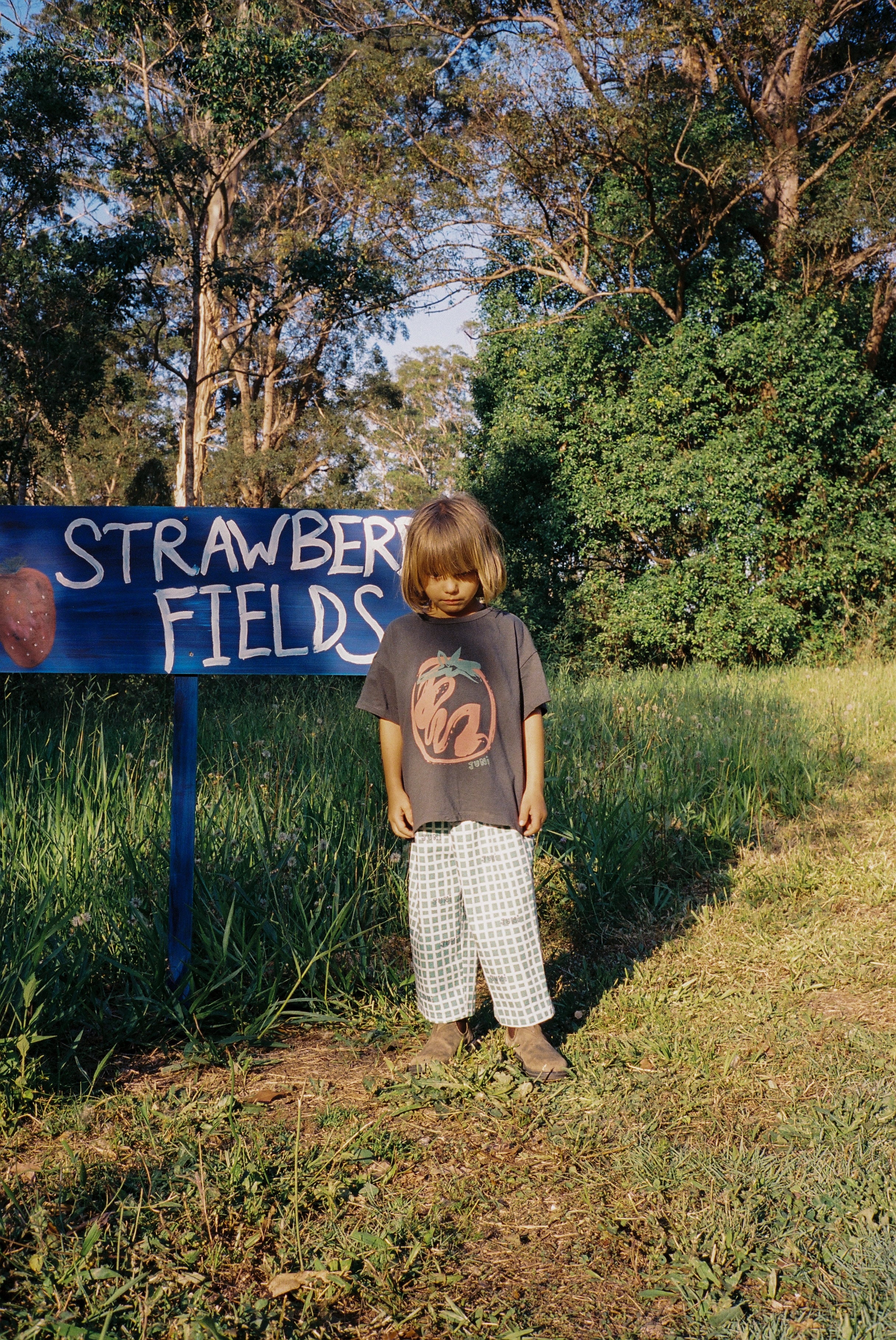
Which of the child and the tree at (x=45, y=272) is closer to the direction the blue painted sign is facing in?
the child

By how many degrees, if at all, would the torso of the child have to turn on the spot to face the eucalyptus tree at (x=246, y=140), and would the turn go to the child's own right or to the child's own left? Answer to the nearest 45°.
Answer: approximately 180°

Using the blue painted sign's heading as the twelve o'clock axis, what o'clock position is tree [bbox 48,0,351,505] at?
The tree is roughly at 6 o'clock from the blue painted sign.

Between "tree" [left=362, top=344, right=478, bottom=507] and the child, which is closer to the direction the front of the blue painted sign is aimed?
the child

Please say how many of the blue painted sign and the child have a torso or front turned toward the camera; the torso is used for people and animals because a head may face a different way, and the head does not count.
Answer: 2

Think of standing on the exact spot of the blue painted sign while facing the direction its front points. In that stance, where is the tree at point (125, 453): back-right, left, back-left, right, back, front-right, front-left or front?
back

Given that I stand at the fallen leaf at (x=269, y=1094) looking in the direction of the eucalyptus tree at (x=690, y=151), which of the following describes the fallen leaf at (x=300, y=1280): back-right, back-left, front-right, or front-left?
back-right

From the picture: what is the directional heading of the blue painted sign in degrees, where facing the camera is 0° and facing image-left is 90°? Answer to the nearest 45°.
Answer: approximately 0°
